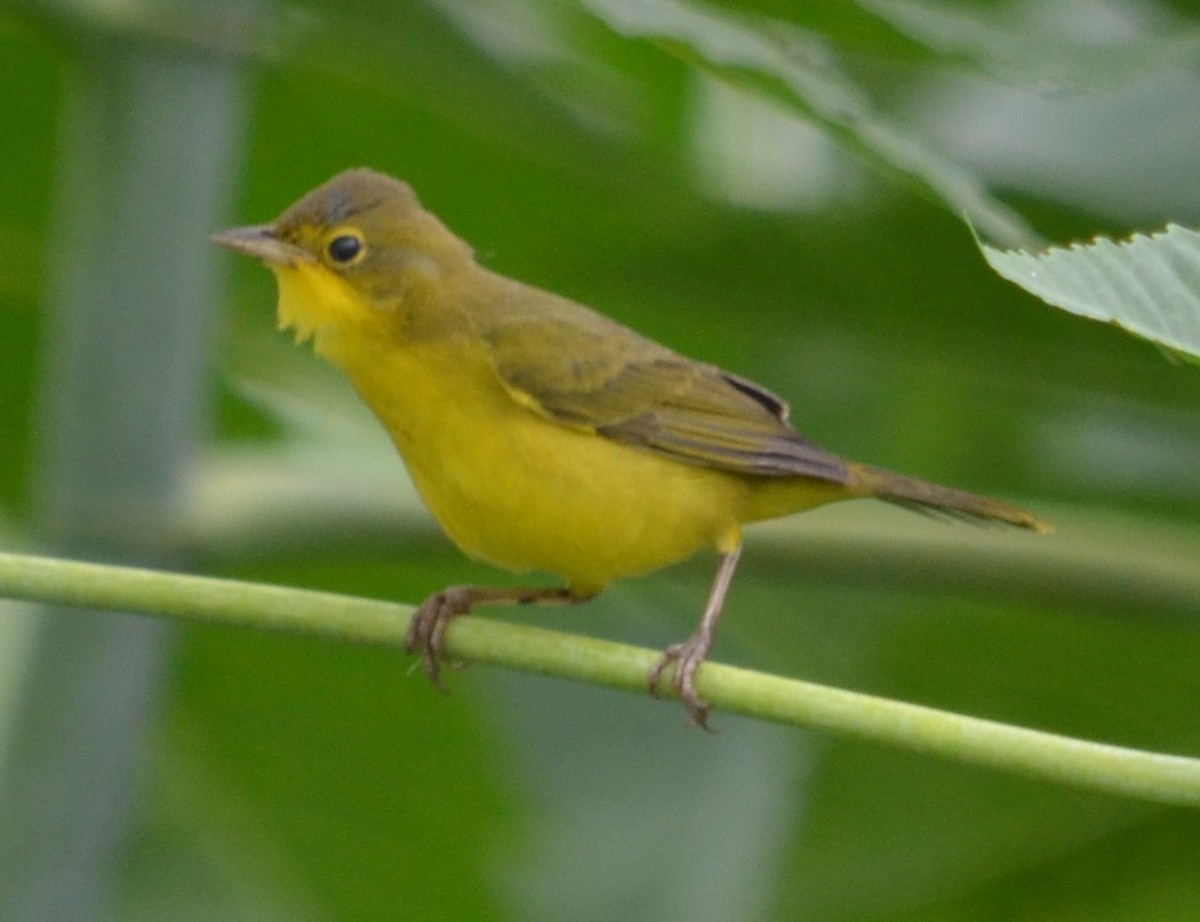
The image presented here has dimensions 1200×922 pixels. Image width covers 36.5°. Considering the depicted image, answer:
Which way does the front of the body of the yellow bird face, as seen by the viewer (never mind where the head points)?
to the viewer's left

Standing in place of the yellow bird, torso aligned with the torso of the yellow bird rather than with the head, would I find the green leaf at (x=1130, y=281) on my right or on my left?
on my left
